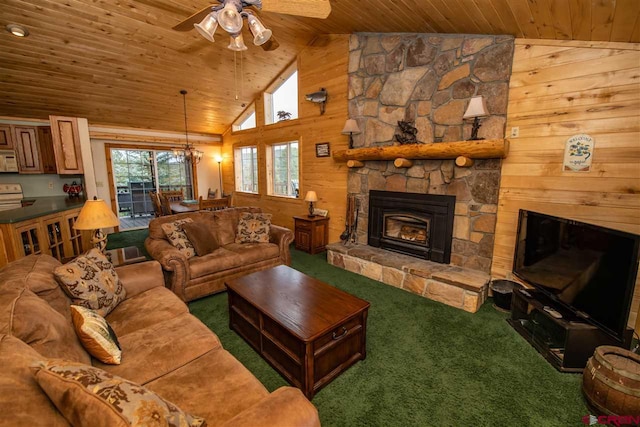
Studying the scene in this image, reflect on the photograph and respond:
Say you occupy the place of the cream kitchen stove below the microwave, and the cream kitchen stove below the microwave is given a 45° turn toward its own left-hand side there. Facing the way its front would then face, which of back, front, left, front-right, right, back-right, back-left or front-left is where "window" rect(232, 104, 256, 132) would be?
front-left

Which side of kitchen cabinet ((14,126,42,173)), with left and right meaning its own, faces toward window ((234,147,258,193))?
left

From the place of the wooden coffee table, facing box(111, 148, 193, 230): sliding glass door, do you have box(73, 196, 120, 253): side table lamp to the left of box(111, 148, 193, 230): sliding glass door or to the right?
left

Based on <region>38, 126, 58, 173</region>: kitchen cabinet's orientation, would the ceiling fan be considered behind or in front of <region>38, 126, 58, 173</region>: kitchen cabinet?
in front

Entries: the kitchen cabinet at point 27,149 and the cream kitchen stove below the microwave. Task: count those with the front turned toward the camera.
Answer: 2

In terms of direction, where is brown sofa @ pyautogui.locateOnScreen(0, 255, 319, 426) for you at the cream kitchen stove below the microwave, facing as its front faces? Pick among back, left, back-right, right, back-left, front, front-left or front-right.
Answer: front

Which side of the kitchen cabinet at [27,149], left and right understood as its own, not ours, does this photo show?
front

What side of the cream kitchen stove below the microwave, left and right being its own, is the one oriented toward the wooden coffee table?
front

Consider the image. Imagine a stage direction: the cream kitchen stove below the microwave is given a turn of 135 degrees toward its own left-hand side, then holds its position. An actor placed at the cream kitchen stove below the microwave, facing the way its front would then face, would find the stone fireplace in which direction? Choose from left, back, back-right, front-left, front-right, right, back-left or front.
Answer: right

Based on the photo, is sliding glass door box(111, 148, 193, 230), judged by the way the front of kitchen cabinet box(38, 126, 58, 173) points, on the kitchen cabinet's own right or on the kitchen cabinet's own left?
on the kitchen cabinet's own left

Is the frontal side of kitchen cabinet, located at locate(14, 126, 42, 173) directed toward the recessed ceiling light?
yes

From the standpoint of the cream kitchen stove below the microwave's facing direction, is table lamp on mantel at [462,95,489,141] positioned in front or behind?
in front

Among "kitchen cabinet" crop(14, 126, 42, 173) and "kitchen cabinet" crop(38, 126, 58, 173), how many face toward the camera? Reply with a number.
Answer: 2

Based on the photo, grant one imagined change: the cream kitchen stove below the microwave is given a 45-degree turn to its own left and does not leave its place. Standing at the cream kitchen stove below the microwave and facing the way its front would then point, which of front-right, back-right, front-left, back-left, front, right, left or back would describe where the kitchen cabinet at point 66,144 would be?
front

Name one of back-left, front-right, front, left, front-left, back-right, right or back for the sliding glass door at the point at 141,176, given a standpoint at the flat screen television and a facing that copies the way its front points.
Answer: front-right

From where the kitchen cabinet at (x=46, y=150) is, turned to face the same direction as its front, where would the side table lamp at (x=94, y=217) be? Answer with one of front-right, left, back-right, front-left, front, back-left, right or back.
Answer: front

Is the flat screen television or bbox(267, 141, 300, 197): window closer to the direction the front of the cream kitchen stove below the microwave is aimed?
the flat screen television

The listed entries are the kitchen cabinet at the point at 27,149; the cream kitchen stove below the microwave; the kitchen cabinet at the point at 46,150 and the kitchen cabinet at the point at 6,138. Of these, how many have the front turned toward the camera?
4

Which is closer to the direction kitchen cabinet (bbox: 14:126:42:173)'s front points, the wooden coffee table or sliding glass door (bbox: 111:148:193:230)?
the wooden coffee table

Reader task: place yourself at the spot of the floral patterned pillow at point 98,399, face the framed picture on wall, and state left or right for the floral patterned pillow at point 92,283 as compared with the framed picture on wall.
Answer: left
